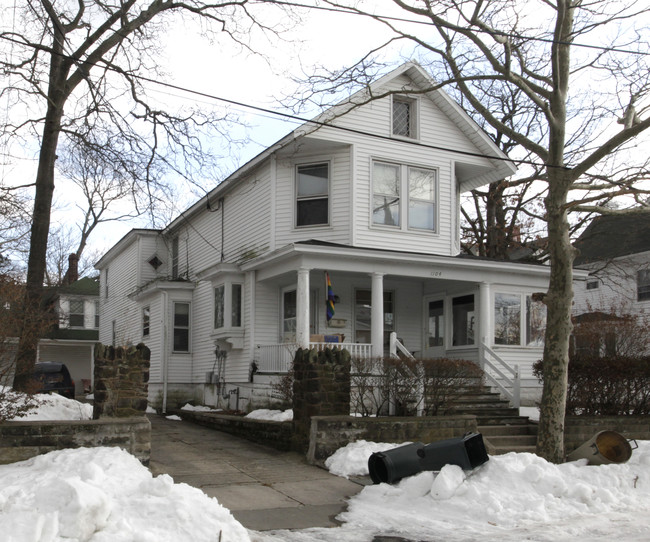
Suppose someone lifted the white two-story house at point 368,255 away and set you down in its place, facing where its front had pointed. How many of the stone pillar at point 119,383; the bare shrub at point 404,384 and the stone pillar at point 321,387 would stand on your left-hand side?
0

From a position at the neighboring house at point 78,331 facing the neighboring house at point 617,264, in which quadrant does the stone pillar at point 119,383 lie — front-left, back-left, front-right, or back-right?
front-right

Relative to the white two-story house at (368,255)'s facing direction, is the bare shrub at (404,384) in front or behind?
in front

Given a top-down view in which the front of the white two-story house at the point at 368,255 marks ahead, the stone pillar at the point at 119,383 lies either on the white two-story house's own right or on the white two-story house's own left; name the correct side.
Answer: on the white two-story house's own right

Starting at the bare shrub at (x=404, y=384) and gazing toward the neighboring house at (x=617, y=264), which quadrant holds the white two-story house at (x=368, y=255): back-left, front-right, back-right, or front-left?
front-left

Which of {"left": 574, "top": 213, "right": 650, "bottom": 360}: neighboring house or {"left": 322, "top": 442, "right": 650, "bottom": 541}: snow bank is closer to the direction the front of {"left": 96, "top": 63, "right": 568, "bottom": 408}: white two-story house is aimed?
the snow bank

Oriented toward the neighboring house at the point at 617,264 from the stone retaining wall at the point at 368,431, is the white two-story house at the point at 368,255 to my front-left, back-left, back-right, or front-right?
front-left

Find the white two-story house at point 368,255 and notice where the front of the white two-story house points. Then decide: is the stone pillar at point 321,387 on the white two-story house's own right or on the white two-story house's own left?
on the white two-story house's own right

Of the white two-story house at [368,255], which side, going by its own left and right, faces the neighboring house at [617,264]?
left

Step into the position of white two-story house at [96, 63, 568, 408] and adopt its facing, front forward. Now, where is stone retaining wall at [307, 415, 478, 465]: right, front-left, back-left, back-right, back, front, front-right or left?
front-right

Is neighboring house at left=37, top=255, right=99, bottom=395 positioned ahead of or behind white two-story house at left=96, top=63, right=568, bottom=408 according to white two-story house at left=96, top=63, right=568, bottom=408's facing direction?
behind

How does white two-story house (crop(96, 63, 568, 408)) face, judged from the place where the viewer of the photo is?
facing the viewer and to the right of the viewer
